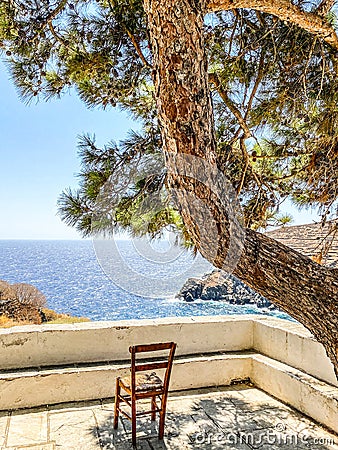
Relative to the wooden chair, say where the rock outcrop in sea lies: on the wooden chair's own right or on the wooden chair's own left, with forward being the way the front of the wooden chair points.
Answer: on the wooden chair's own right

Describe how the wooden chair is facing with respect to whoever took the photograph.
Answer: facing away from the viewer and to the left of the viewer
